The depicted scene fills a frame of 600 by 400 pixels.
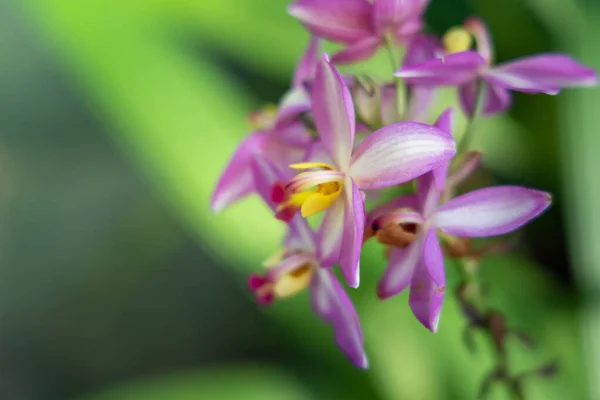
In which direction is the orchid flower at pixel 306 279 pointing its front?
to the viewer's left

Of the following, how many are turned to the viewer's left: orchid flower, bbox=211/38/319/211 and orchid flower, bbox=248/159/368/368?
2

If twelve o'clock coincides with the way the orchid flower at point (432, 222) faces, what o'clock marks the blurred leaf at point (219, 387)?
The blurred leaf is roughly at 3 o'clock from the orchid flower.

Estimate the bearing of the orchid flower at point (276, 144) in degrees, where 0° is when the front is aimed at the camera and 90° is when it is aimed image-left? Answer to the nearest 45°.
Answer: approximately 90°

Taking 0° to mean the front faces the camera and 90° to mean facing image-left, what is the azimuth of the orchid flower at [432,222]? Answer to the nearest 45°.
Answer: approximately 45°

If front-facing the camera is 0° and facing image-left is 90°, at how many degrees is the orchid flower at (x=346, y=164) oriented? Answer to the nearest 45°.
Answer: approximately 45°
